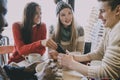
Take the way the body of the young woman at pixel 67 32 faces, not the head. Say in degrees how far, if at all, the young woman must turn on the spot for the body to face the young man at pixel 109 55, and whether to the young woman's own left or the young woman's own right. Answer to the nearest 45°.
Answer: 0° — they already face them

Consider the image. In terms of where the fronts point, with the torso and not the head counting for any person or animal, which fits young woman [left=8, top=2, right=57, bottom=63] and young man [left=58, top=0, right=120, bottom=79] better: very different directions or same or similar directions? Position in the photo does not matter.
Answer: very different directions

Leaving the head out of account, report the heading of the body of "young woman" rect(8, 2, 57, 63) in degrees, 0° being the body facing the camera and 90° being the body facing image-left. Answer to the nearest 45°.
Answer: approximately 315°

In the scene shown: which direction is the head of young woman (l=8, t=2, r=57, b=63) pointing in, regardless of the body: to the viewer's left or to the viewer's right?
to the viewer's right

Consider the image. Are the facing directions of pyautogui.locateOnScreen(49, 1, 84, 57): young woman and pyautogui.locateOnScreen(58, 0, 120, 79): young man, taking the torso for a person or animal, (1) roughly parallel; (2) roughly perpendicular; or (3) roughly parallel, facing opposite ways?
roughly perpendicular

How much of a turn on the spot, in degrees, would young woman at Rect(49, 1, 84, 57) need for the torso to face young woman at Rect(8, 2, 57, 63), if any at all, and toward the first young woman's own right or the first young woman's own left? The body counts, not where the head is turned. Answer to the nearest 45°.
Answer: approximately 90° to the first young woman's own right

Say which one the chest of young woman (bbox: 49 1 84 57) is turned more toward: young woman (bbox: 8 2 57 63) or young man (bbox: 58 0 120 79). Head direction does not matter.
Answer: the young man

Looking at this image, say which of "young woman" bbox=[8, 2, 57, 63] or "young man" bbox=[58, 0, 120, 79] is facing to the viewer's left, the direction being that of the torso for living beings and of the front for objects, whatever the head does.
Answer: the young man

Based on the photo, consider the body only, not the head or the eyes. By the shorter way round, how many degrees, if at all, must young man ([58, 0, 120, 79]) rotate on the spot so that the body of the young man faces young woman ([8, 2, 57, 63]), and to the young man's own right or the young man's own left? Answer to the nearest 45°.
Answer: approximately 45° to the young man's own right

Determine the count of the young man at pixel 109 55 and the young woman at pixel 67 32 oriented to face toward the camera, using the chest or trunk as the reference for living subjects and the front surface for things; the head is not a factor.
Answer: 1

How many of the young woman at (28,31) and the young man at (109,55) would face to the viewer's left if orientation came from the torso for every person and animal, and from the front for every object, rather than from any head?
1

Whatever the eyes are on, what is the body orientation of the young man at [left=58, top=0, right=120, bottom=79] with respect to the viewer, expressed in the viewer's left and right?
facing to the left of the viewer
